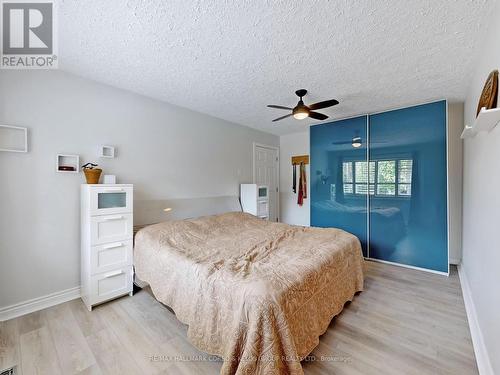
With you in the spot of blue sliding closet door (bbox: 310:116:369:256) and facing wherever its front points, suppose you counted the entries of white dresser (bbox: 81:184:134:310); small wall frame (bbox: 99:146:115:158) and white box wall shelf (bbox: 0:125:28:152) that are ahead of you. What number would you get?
3

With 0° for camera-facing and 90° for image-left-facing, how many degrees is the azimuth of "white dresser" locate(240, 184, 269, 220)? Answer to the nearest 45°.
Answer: approximately 315°

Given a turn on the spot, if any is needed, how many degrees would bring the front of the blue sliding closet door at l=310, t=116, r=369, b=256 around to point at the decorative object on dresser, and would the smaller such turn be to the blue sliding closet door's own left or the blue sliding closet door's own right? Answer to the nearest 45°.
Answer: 0° — it already faces it

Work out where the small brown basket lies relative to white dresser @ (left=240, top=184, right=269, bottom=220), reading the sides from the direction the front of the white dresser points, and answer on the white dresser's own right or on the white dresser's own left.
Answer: on the white dresser's own right

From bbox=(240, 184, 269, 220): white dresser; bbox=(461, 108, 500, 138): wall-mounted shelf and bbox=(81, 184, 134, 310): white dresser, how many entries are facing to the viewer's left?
1

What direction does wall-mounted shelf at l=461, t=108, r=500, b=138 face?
to the viewer's left

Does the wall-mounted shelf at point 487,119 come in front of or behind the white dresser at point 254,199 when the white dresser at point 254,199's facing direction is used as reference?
in front

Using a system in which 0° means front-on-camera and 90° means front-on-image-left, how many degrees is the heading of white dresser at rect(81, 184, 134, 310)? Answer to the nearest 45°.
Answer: approximately 315°

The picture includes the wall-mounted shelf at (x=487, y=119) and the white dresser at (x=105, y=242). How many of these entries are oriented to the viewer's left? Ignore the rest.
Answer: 1

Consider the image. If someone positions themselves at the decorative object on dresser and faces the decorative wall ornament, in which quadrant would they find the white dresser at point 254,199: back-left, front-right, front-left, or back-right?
front-left

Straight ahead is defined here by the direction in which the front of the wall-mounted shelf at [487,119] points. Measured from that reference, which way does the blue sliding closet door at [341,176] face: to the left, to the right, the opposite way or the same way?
to the left

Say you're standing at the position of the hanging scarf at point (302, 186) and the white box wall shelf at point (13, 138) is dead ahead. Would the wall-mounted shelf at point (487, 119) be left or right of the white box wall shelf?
left

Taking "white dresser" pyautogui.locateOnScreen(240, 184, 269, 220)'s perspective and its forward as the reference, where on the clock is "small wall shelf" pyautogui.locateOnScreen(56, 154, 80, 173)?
The small wall shelf is roughly at 3 o'clock from the white dresser.

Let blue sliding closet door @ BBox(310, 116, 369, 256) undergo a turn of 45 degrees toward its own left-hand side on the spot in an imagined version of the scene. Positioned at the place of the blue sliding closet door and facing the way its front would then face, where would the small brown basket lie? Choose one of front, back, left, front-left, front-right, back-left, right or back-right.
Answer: front-right

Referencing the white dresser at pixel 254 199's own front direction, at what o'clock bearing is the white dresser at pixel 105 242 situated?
the white dresser at pixel 105 242 is roughly at 3 o'clock from the white dresser at pixel 254 199.

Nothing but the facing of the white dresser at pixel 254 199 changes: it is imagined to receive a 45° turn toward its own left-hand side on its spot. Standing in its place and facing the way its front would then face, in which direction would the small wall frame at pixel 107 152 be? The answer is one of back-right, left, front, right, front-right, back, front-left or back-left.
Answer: back-right

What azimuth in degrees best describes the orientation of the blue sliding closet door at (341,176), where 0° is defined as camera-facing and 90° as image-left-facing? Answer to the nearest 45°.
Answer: approximately 45°

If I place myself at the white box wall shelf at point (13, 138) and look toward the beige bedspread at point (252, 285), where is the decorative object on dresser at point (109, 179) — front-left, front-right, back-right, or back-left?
front-left

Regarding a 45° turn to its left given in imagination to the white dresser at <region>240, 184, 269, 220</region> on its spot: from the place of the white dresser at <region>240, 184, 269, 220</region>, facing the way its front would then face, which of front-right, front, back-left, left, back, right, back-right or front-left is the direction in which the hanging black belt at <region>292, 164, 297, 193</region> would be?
front-left
